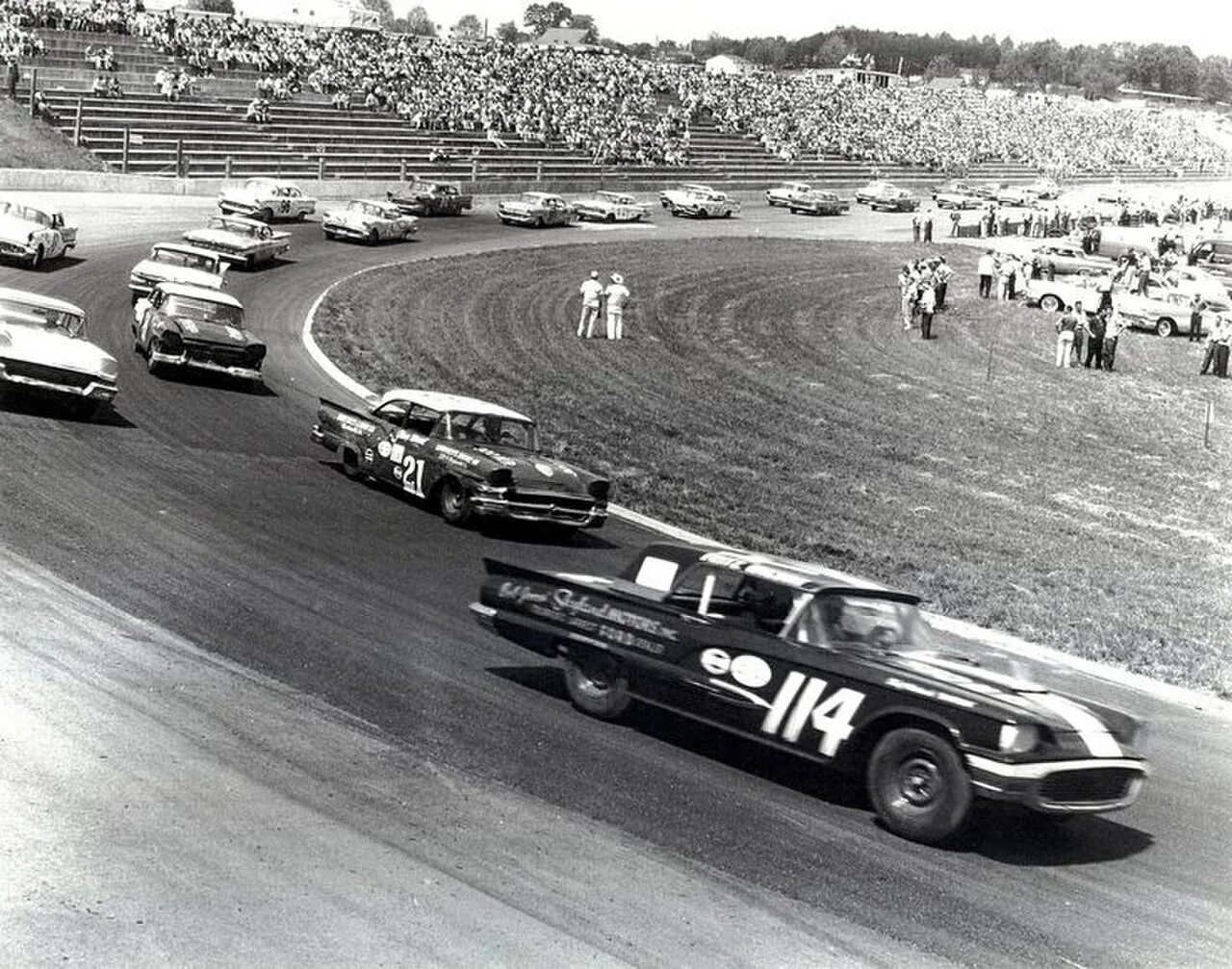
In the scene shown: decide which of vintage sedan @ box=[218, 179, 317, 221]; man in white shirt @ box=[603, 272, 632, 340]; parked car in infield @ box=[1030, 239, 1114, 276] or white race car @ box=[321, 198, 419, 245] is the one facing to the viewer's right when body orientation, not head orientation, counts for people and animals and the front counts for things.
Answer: the parked car in infield

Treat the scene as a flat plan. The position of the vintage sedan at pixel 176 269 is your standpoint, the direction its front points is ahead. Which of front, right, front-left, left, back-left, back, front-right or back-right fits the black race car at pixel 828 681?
front-left

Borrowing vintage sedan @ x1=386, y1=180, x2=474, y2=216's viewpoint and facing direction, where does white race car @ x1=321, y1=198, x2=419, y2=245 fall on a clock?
The white race car is roughly at 11 o'clock from the vintage sedan.

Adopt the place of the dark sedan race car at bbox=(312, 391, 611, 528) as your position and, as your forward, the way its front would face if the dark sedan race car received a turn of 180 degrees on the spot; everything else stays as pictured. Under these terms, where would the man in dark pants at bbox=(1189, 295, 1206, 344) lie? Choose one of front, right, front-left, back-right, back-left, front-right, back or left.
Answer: right

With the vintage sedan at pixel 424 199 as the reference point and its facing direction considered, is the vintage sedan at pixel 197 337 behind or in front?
in front

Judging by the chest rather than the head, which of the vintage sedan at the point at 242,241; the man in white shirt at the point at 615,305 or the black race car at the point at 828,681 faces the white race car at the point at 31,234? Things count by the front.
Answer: the vintage sedan

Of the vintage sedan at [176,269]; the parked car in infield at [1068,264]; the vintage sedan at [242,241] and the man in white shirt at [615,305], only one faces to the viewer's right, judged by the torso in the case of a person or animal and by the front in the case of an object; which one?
the parked car in infield

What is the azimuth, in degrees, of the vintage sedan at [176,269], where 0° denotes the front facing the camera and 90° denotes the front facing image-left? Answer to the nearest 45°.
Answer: approximately 45°

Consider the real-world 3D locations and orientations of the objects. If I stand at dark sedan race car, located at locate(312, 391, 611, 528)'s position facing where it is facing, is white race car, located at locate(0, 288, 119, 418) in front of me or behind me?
behind

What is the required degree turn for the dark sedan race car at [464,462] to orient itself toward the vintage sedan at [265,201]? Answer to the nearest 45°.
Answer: approximately 135° to its left

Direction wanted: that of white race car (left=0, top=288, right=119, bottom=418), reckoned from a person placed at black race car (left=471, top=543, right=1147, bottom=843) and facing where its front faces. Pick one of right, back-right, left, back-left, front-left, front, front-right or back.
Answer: back

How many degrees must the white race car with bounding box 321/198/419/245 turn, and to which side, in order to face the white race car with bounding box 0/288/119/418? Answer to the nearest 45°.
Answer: approximately 45° to its left

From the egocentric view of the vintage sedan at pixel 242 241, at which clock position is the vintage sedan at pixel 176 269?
the vintage sedan at pixel 176 269 is roughly at 11 o'clock from the vintage sedan at pixel 242 241.

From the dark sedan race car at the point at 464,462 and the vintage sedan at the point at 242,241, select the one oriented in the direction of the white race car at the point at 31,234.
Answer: the vintage sedan

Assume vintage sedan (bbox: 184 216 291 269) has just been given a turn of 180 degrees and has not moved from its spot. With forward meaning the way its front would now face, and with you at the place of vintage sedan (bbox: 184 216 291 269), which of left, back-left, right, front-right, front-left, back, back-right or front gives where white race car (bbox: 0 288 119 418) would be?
back-right

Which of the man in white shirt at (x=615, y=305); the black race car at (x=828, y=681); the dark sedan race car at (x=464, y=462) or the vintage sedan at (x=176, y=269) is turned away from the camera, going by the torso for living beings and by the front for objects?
the man in white shirt

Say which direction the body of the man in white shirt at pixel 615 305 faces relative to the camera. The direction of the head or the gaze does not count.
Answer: away from the camera
